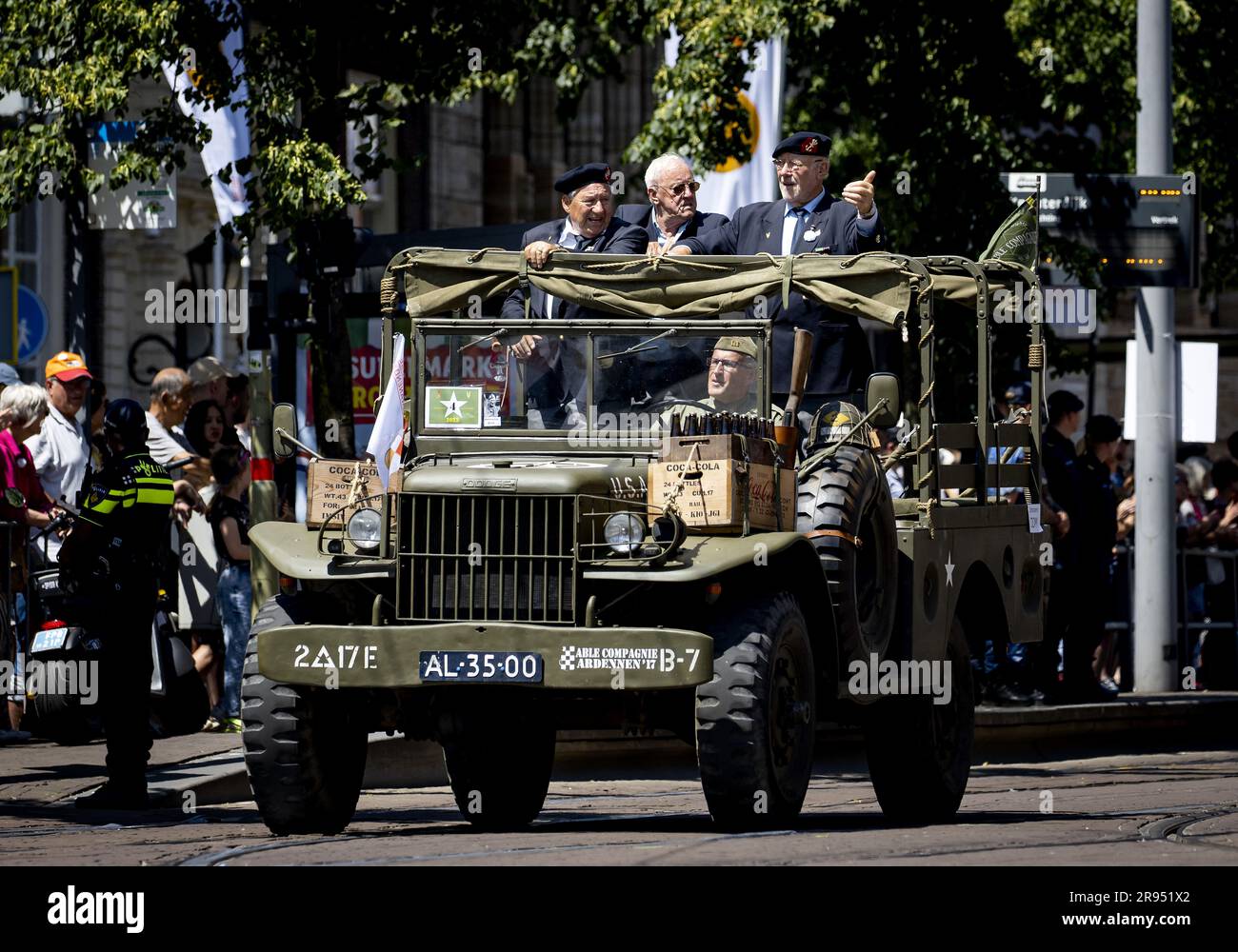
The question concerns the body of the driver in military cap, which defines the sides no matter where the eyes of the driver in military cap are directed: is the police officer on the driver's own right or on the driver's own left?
on the driver's own right

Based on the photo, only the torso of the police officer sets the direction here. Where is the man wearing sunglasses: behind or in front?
behind

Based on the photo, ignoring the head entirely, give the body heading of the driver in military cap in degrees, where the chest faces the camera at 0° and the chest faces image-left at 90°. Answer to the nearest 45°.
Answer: approximately 45°

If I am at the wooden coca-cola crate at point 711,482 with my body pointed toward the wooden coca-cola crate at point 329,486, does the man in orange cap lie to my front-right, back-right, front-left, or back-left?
front-right

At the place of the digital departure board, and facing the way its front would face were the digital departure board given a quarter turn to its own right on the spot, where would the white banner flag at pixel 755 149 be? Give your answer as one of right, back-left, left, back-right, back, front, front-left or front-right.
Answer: front

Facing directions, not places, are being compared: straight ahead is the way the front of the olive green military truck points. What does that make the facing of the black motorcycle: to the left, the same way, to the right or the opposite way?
the opposite way

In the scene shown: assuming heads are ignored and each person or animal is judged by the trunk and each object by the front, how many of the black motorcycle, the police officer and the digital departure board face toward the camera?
1

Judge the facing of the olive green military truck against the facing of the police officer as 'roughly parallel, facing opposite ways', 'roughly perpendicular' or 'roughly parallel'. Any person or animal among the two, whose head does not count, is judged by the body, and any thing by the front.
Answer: roughly perpendicular

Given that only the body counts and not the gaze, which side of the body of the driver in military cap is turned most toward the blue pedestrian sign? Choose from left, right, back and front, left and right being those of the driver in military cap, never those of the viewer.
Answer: right

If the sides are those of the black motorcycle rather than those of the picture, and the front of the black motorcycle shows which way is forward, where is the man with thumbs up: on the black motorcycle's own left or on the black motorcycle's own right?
on the black motorcycle's own right

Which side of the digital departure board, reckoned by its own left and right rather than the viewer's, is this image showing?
front

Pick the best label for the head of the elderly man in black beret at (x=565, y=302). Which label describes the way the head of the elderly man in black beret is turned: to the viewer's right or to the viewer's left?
to the viewer's right

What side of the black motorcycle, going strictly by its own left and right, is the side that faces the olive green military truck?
right

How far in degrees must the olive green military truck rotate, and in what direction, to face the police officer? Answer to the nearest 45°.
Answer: approximately 90° to its right

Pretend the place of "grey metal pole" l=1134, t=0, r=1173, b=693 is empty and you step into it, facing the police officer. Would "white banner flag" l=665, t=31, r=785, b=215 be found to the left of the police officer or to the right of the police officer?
right

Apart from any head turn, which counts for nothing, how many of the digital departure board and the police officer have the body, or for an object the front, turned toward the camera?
1

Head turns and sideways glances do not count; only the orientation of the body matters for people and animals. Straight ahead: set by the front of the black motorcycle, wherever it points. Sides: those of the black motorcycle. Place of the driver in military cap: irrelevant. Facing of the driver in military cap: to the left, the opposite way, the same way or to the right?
the opposite way

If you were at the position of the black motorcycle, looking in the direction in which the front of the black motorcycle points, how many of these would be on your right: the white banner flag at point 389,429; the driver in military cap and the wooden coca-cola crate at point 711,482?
3
